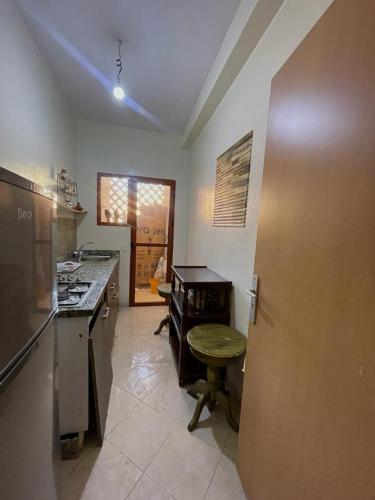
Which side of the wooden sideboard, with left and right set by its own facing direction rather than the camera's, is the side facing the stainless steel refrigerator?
left

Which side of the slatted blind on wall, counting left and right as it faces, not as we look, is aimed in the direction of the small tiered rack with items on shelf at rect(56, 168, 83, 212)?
front

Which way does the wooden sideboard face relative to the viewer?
to the viewer's left

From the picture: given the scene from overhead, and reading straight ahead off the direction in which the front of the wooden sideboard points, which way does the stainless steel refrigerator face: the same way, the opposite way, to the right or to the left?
the opposite way

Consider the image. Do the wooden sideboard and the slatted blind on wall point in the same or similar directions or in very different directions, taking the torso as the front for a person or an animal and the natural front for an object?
same or similar directions

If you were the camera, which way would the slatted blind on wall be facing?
facing to the left of the viewer

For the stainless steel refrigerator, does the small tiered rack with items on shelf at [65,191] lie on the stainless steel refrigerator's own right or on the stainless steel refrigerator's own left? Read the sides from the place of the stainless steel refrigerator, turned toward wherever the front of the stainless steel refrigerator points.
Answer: on the stainless steel refrigerator's own left

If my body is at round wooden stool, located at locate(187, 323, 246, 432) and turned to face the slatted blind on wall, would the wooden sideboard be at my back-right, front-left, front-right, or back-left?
front-left

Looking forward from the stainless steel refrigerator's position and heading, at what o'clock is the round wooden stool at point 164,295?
The round wooden stool is roughly at 9 o'clock from the stainless steel refrigerator.

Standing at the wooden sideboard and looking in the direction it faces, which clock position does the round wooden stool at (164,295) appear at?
The round wooden stool is roughly at 2 o'clock from the wooden sideboard.

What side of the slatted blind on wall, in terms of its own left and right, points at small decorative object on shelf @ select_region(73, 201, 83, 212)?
front

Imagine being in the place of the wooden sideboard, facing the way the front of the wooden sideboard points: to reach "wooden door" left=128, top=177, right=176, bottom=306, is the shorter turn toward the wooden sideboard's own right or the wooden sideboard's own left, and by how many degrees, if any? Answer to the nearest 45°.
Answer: approximately 45° to the wooden sideboard's own right

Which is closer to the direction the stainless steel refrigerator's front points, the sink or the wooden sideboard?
the wooden sideboard

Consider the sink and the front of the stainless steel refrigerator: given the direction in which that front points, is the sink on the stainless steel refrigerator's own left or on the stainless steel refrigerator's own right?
on the stainless steel refrigerator's own left

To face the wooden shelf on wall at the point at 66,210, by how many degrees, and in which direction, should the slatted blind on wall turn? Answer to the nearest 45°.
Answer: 0° — it already faces it

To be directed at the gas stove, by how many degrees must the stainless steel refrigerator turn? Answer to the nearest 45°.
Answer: approximately 135° to its left

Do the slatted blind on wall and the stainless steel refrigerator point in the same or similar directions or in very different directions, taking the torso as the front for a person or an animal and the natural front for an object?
very different directions

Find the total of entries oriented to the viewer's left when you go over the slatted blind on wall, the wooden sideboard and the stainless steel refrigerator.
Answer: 2
